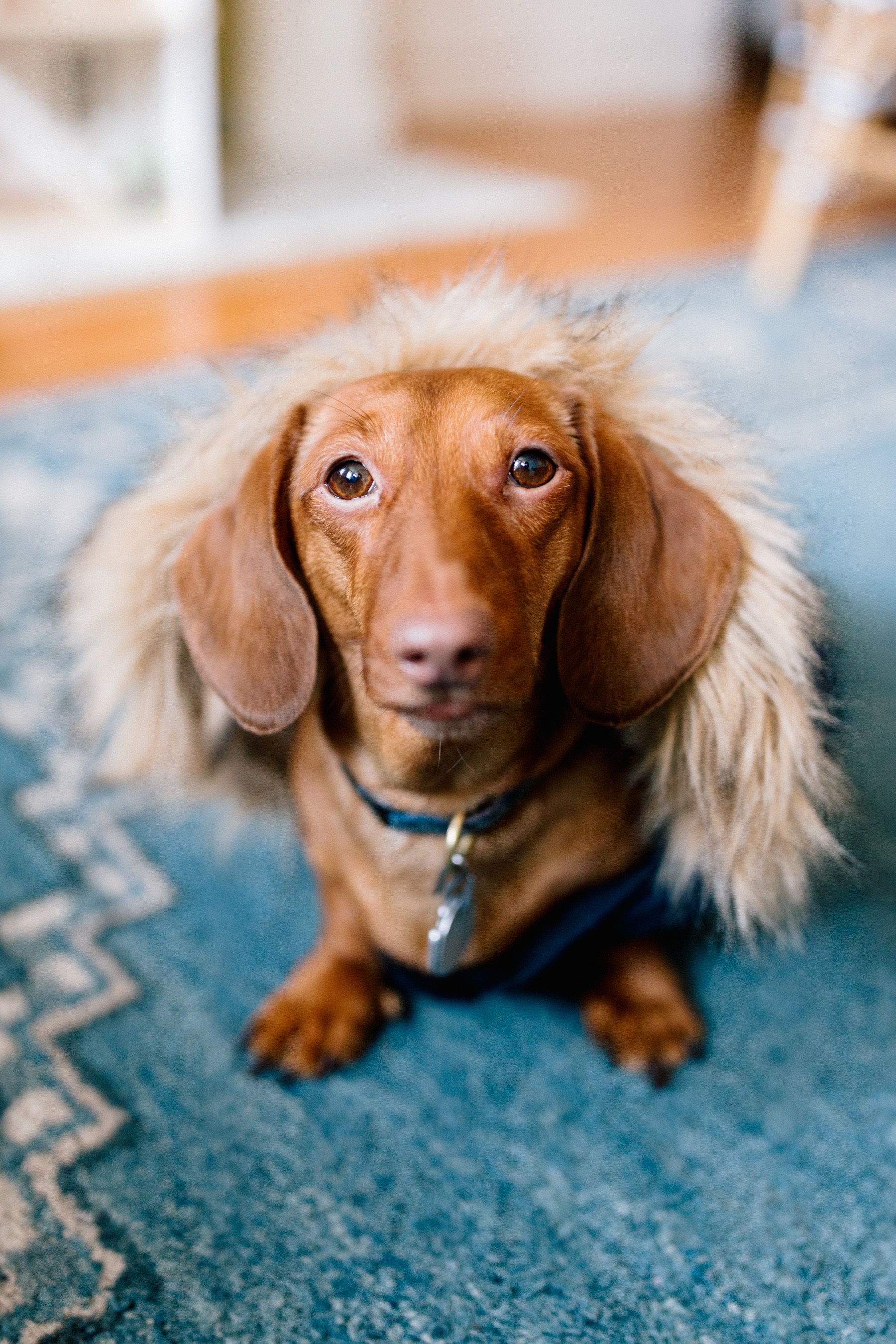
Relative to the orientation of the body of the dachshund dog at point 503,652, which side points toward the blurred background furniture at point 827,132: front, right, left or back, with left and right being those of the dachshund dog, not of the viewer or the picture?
back

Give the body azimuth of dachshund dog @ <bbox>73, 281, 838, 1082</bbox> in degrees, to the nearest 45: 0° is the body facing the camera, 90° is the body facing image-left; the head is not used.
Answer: approximately 0°

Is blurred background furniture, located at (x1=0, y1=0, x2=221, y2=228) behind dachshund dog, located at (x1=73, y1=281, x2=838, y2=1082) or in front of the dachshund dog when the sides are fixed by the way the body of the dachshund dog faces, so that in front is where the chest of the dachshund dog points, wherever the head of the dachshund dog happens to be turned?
behind

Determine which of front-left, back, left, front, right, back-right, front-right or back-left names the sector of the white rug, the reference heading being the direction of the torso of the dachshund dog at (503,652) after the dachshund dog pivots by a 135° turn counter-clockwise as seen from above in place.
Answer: front-left
